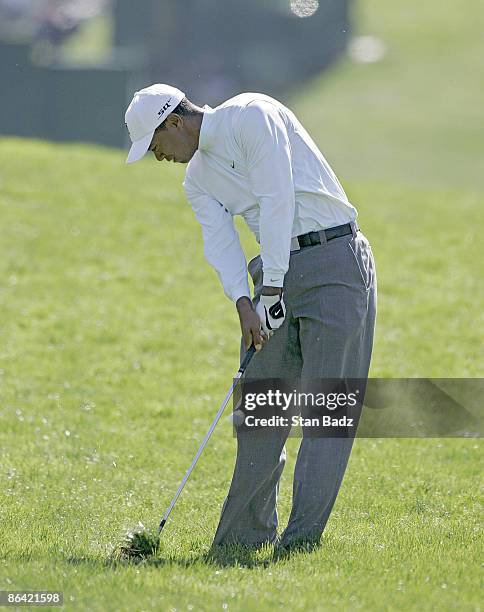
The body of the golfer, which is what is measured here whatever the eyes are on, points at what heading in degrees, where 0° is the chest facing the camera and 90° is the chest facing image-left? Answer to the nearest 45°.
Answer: approximately 45°

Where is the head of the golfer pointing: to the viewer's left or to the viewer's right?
to the viewer's left
